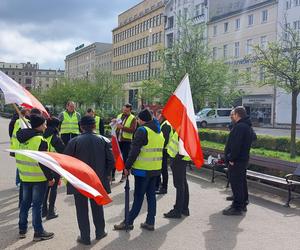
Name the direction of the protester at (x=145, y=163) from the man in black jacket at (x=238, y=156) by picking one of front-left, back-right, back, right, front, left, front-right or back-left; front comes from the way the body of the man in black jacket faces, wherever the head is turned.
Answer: front-left

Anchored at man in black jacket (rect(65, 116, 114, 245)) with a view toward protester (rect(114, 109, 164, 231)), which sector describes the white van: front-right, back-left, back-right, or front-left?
front-left

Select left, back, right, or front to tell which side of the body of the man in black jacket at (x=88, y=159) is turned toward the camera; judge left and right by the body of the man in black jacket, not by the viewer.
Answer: back

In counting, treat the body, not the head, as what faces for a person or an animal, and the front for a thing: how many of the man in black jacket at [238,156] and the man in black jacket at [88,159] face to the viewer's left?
1

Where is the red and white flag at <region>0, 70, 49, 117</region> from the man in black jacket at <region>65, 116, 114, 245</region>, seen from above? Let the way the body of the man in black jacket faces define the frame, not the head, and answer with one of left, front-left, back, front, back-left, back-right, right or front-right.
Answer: front-left

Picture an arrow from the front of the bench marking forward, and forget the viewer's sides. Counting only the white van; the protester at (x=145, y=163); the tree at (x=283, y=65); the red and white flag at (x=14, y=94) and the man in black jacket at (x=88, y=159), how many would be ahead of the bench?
3

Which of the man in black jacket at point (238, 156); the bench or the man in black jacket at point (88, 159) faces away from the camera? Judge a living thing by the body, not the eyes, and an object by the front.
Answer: the man in black jacket at point (88, 159)

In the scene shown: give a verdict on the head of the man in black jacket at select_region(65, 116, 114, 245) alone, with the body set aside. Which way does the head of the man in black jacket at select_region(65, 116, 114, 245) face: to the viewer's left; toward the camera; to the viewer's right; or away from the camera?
away from the camera

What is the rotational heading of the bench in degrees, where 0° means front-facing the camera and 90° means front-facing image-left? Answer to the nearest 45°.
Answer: approximately 45°

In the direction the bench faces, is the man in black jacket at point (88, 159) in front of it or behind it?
in front

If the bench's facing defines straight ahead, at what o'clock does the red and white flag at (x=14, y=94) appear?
The red and white flag is roughly at 12 o'clock from the bench.

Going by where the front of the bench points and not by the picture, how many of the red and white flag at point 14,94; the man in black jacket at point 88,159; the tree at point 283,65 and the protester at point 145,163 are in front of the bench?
3

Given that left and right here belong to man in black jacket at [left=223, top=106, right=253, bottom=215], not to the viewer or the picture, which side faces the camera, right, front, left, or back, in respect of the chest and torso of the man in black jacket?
left

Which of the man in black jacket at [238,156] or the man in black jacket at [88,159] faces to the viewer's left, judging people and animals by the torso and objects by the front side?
the man in black jacket at [238,156]
